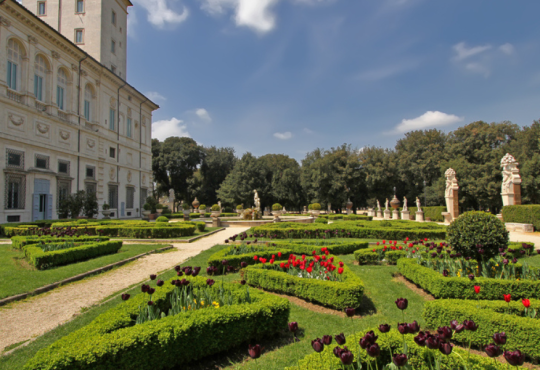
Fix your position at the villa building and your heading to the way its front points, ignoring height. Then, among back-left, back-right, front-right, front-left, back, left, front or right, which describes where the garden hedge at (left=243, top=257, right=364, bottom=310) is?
front-right

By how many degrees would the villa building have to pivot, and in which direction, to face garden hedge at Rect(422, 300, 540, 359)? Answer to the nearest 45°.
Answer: approximately 45° to its right

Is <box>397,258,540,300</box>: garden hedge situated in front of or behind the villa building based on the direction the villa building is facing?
in front

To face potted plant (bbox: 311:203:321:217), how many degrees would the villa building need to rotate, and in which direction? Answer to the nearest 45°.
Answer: approximately 45° to its left

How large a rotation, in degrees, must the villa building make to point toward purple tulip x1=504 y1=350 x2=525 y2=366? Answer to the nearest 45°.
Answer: approximately 45° to its right

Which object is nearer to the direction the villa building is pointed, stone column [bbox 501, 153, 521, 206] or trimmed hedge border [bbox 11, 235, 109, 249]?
the stone column

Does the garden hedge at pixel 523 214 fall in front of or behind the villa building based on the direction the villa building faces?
in front

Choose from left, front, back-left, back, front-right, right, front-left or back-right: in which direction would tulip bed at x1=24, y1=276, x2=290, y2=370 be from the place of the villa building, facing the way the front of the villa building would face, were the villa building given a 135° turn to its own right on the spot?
left

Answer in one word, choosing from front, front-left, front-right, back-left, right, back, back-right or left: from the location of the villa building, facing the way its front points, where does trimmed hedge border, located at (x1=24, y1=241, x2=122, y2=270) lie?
front-right

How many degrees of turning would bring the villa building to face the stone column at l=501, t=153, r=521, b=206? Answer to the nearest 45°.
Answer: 0° — it already faces it

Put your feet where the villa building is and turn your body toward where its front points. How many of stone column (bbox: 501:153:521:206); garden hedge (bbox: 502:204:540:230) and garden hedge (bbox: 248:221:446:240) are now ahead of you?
3

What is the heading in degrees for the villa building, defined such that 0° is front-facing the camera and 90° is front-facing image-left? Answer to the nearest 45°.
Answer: approximately 315°
